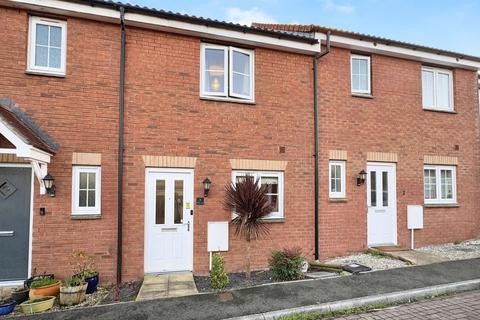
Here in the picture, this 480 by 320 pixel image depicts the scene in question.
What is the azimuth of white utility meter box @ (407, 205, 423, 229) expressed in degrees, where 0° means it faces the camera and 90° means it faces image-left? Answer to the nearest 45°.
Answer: approximately 0°

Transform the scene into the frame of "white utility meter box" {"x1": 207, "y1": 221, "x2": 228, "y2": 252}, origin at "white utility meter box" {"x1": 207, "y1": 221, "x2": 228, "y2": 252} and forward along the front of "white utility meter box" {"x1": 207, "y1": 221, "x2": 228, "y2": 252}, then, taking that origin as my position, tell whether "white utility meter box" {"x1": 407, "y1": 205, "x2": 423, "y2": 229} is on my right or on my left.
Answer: on my left

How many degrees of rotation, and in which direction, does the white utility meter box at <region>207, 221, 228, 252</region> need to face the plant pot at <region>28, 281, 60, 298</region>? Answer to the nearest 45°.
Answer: approximately 45° to its right

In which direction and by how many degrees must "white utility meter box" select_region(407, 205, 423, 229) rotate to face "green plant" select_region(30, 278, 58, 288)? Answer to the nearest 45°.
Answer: approximately 45° to its right

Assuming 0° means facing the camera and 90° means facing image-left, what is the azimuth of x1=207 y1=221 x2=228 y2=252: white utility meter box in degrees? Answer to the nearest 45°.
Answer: approximately 0°

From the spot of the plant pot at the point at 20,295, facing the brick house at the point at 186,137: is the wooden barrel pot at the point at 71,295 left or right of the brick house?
right

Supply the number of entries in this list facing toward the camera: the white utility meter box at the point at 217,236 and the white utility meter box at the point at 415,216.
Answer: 2

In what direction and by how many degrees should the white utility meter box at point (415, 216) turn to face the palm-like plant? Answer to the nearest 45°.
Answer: approximately 45° to its right
